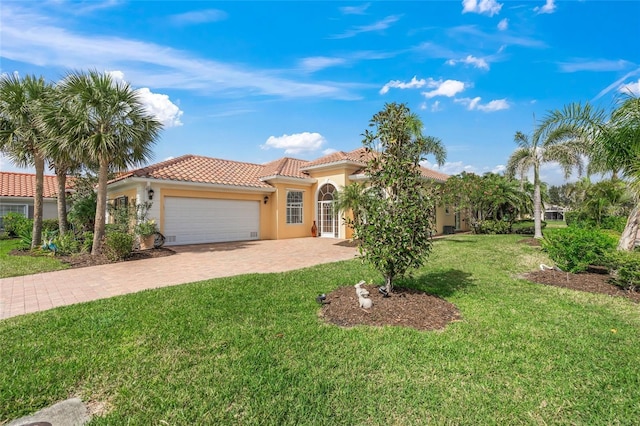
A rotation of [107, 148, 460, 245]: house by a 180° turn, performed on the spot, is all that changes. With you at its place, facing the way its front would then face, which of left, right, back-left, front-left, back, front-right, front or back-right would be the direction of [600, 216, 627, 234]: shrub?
right

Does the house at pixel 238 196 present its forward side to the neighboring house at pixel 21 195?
no

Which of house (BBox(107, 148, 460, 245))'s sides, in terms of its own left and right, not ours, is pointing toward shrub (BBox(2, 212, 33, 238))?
right

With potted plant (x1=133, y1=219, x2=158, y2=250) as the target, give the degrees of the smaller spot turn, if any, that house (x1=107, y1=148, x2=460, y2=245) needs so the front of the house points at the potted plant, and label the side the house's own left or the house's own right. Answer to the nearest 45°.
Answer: approximately 45° to the house's own right

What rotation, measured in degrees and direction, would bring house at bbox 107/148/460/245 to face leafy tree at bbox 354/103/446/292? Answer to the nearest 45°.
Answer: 0° — it already faces it

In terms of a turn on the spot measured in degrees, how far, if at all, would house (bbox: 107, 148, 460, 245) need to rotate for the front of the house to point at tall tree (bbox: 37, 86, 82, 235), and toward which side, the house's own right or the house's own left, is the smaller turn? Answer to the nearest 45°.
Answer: approximately 45° to the house's own right

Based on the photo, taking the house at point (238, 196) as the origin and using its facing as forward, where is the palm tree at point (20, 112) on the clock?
The palm tree is roughly at 2 o'clock from the house.

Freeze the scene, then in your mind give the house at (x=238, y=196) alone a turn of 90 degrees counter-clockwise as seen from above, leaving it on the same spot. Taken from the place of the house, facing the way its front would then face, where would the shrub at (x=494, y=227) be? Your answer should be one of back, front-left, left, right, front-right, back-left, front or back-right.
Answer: front

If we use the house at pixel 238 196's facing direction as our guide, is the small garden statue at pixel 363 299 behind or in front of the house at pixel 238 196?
in front

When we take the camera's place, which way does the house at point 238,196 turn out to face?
facing the viewer

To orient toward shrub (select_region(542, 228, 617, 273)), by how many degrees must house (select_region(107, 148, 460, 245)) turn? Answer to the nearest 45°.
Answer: approximately 45° to its left

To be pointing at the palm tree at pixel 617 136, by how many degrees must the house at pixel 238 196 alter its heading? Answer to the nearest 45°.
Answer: approximately 45° to its left
